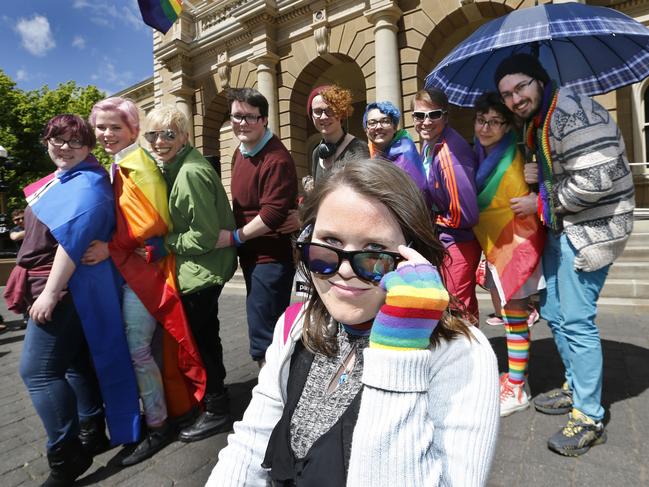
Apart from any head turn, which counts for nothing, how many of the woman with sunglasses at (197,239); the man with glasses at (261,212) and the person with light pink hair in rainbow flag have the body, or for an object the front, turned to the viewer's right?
0

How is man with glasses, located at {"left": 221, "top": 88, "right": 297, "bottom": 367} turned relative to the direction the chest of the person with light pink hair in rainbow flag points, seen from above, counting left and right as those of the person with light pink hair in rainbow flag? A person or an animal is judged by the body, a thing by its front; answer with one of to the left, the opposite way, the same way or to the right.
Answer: the same way

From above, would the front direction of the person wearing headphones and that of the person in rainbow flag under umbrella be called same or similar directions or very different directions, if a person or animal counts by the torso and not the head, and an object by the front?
same or similar directions

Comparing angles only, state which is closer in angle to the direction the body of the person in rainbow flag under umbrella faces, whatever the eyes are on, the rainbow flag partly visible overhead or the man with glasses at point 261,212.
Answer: the man with glasses

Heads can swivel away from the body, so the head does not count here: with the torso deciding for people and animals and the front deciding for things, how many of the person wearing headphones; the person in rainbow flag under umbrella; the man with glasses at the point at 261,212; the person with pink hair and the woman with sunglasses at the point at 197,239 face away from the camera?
0

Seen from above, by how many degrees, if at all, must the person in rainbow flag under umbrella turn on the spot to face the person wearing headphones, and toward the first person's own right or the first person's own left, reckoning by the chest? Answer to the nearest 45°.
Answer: approximately 45° to the first person's own right

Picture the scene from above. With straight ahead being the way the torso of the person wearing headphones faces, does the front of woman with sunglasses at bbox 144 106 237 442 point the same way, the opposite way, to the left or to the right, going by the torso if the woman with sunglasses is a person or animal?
the same way

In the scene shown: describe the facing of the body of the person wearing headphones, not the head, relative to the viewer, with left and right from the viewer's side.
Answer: facing the viewer and to the left of the viewer

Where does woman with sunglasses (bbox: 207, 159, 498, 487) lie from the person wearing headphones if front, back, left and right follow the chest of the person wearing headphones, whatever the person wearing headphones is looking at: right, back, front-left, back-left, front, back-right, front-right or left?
front-left

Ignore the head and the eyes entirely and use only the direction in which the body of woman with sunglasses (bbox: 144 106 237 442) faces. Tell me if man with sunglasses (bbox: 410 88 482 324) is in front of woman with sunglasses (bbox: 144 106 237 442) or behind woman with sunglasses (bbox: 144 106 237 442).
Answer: behind

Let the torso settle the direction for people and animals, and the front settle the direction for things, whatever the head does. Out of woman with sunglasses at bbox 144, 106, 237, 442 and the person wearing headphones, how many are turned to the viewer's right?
0

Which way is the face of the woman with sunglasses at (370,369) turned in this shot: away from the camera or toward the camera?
toward the camera

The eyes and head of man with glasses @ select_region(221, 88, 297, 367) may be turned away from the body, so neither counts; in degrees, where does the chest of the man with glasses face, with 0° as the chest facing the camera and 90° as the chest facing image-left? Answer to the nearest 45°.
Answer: approximately 45°

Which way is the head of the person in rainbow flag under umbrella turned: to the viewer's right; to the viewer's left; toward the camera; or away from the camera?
toward the camera
